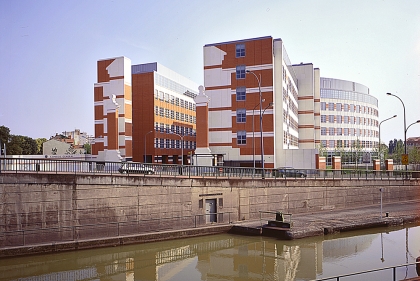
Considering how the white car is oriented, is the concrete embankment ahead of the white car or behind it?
ahead
